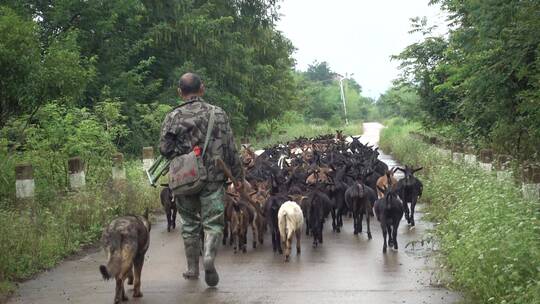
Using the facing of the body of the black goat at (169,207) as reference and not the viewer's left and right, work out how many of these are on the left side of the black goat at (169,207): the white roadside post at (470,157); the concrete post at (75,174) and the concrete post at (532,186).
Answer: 1

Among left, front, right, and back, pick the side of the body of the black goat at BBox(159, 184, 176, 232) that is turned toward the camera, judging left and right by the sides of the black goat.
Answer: back

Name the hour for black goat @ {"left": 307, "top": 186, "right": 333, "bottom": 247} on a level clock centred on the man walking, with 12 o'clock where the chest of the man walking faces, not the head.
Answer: The black goat is roughly at 1 o'clock from the man walking.

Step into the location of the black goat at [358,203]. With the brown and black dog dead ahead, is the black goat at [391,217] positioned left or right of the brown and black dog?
left

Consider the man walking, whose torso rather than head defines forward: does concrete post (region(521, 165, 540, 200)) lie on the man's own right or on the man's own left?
on the man's own right

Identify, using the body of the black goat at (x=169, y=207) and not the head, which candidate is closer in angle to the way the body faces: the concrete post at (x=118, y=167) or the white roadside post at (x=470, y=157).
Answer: the concrete post

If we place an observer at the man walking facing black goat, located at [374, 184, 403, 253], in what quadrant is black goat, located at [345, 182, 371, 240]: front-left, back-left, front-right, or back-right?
front-left

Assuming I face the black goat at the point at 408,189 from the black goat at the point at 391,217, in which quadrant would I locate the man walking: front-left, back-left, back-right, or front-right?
back-left

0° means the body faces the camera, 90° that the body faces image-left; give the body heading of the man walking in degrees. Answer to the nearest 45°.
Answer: approximately 180°

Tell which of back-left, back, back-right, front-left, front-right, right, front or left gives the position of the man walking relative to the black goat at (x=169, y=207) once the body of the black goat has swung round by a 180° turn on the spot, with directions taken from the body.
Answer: front

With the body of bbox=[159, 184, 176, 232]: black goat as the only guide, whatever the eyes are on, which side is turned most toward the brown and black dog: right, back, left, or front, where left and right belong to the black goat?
back

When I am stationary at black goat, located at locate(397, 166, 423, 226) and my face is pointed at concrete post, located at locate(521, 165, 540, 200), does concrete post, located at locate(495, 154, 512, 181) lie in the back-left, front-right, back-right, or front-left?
front-left

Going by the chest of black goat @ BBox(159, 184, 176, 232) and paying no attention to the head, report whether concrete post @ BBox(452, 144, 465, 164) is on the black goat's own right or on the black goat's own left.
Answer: on the black goat's own right

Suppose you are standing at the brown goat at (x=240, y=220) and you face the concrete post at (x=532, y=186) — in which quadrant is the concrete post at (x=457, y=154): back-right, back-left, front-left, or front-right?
front-left

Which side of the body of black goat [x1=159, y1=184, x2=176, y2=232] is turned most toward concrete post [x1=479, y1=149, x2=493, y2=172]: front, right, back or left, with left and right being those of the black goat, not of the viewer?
right

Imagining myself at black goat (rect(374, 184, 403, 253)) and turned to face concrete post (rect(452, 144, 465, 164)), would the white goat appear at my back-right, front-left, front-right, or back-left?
back-left

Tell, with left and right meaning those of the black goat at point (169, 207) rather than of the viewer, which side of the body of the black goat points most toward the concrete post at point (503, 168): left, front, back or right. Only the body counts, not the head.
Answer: right

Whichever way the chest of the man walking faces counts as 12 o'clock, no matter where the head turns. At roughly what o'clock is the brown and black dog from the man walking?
The brown and black dog is roughly at 8 o'clock from the man walking.

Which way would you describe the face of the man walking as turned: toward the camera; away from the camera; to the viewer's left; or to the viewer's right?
away from the camera
